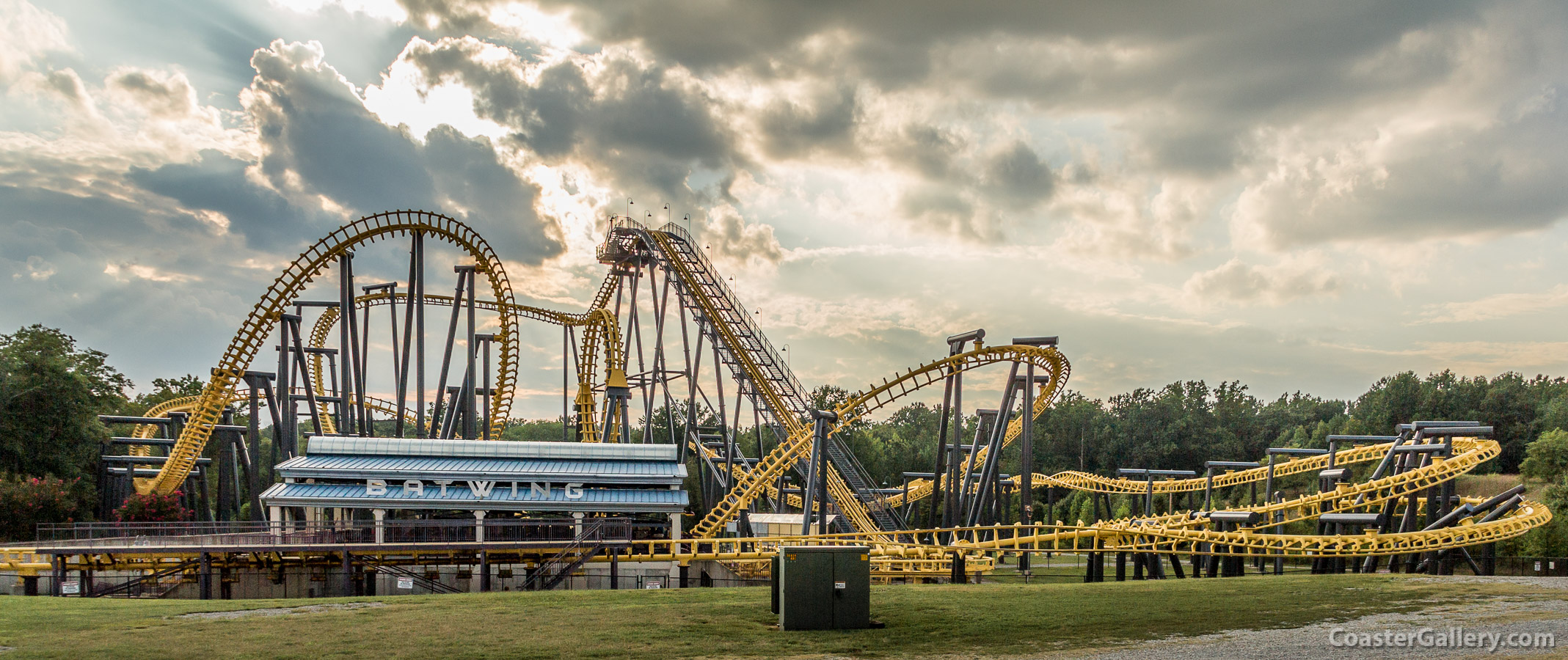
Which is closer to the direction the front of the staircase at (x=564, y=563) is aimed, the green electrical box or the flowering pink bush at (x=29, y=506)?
the flowering pink bush

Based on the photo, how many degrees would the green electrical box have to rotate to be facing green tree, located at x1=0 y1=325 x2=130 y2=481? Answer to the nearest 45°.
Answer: approximately 135° to its right

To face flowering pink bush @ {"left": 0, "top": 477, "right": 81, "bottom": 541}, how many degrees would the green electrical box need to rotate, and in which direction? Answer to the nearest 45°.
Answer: approximately 135° to its right

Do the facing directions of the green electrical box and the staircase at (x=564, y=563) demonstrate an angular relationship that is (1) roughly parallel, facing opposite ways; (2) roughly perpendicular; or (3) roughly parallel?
roughly perpendicular

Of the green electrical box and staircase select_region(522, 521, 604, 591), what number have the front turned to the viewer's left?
1

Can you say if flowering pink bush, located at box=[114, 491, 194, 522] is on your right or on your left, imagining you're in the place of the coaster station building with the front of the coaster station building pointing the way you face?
on your right

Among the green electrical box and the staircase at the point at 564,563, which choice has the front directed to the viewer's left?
the staircase

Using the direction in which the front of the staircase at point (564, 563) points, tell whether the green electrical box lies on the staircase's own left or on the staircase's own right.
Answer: on the staircase's own left

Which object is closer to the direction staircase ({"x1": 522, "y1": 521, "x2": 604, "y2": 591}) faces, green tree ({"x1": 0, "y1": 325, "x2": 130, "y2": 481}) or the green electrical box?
the green tree

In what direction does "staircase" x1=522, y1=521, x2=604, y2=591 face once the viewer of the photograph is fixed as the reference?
facing to the left of the viewer

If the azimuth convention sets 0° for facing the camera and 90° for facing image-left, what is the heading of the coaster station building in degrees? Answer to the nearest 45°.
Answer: approximately 0°

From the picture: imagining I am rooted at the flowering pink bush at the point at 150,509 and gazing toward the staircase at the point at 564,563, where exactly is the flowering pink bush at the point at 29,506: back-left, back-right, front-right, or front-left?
back-right

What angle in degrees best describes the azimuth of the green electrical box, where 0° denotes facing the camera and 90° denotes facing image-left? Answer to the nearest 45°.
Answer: approximately 0°

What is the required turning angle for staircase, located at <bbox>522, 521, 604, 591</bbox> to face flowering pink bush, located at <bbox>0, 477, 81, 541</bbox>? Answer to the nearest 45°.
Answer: approximately 45° to its right
